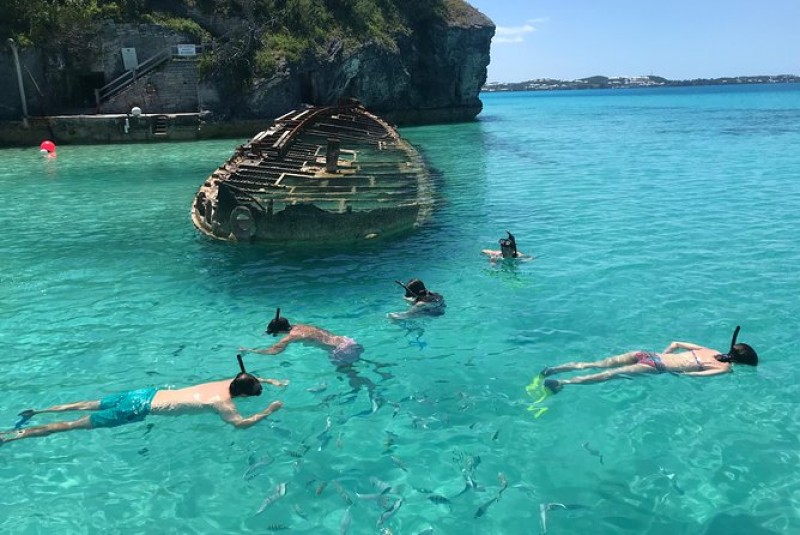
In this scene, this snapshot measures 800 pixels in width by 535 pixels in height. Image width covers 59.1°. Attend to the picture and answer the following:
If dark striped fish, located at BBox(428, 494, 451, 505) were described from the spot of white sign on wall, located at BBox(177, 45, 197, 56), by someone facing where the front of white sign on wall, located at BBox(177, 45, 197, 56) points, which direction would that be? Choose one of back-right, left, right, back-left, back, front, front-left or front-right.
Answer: front

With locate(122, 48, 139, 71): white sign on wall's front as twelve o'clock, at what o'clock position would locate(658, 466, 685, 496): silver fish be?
The silver fish is roughly at 12 o'clock from the white sign on wall.

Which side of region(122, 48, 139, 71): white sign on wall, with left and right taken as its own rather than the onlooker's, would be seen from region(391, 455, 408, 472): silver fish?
front

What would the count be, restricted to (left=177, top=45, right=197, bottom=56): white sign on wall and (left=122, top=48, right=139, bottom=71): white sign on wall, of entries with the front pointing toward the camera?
2

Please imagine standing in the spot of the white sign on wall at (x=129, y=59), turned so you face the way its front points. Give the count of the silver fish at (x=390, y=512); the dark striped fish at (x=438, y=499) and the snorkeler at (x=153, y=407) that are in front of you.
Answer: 3

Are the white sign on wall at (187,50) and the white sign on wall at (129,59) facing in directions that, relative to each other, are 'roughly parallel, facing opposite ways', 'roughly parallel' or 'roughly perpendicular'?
roughly parallel

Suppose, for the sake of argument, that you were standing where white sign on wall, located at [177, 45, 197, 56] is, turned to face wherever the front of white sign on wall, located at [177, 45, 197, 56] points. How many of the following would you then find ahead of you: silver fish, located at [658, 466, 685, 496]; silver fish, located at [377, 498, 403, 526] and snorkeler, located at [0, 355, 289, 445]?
3

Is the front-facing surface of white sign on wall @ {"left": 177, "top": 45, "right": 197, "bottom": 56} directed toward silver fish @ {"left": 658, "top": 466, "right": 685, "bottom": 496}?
yes

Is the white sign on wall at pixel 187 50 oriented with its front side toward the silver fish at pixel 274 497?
yes

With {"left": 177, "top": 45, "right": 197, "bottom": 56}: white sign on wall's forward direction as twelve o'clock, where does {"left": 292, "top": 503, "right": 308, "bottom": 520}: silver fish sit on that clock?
The silver fish is roughly at 12 o'clock from the white sign on wall.

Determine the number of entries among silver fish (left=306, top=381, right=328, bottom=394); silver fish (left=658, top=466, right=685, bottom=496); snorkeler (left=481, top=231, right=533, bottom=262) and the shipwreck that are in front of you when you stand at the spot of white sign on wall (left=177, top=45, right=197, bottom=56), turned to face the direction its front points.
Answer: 4

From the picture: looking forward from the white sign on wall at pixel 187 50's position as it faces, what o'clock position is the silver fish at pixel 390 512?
The silver fish is roughly at 12 o'clock from the white sign on wall.

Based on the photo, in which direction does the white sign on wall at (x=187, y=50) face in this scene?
toward the camera

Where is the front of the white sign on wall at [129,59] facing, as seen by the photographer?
facing the viewer

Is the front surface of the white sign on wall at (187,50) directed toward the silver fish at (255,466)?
yes

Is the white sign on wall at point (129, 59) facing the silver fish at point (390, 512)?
yes

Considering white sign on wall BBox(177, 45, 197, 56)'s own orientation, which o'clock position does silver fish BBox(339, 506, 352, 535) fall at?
The silver fish is roughly at 12 o'clock from the white sign on wall.

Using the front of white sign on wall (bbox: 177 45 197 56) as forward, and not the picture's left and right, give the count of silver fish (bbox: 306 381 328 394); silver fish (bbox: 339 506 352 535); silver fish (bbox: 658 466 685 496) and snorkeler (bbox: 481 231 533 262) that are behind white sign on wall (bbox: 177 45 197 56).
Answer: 0
